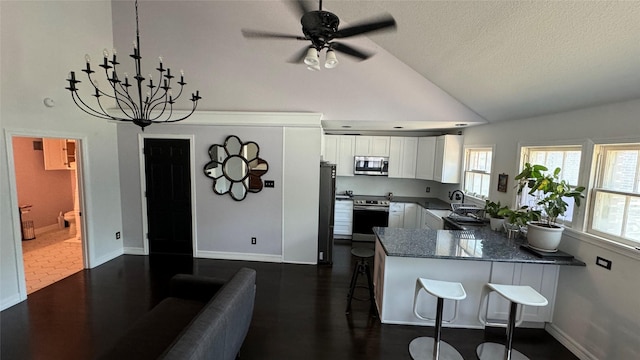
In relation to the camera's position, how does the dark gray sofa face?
facing away from the viewer and to the left of the viewer

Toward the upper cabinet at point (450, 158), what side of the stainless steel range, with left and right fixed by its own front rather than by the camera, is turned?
left

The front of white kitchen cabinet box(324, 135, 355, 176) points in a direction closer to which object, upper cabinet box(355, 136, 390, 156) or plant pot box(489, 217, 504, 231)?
the plant pot

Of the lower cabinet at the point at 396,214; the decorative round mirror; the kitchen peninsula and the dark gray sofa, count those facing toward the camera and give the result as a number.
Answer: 3
